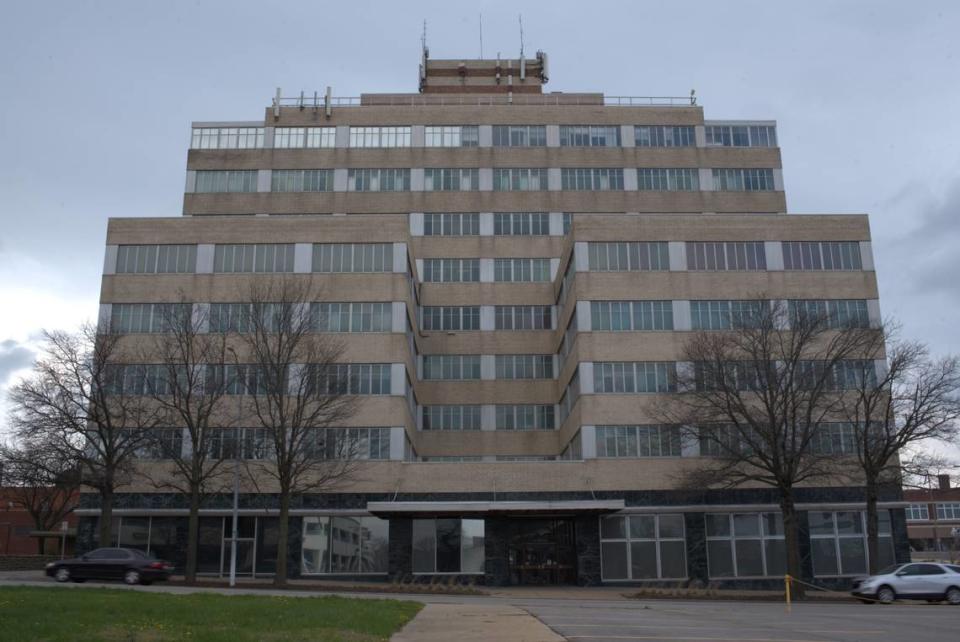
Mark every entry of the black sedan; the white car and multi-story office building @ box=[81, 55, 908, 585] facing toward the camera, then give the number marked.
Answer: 1

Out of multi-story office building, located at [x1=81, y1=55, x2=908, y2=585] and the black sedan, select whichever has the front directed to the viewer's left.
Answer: the black sedan

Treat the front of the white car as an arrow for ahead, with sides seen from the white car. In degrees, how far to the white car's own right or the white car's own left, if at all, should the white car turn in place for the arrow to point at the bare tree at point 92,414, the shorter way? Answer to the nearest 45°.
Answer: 0° — it already faces it

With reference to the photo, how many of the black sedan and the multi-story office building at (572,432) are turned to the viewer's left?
1

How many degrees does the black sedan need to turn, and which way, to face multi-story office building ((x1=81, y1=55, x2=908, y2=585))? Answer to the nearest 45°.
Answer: approximately 180°

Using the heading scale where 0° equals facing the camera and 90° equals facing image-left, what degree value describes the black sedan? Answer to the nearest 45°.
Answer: approximately 90°

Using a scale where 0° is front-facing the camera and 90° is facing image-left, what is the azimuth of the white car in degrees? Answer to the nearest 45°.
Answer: approximately 90°

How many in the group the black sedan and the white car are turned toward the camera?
0

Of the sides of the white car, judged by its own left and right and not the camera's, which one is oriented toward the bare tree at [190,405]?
front

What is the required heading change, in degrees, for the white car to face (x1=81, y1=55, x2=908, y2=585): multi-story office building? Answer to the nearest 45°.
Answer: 0° — it already faces it

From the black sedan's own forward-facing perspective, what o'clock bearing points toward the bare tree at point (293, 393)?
The bare tree is roughly at 5 o'clock from the black sedan.

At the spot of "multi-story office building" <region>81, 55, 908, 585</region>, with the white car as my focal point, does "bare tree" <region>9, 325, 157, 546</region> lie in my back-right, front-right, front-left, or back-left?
back-right

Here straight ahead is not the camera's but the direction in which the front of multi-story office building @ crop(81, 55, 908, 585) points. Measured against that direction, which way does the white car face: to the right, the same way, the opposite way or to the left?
to the right
